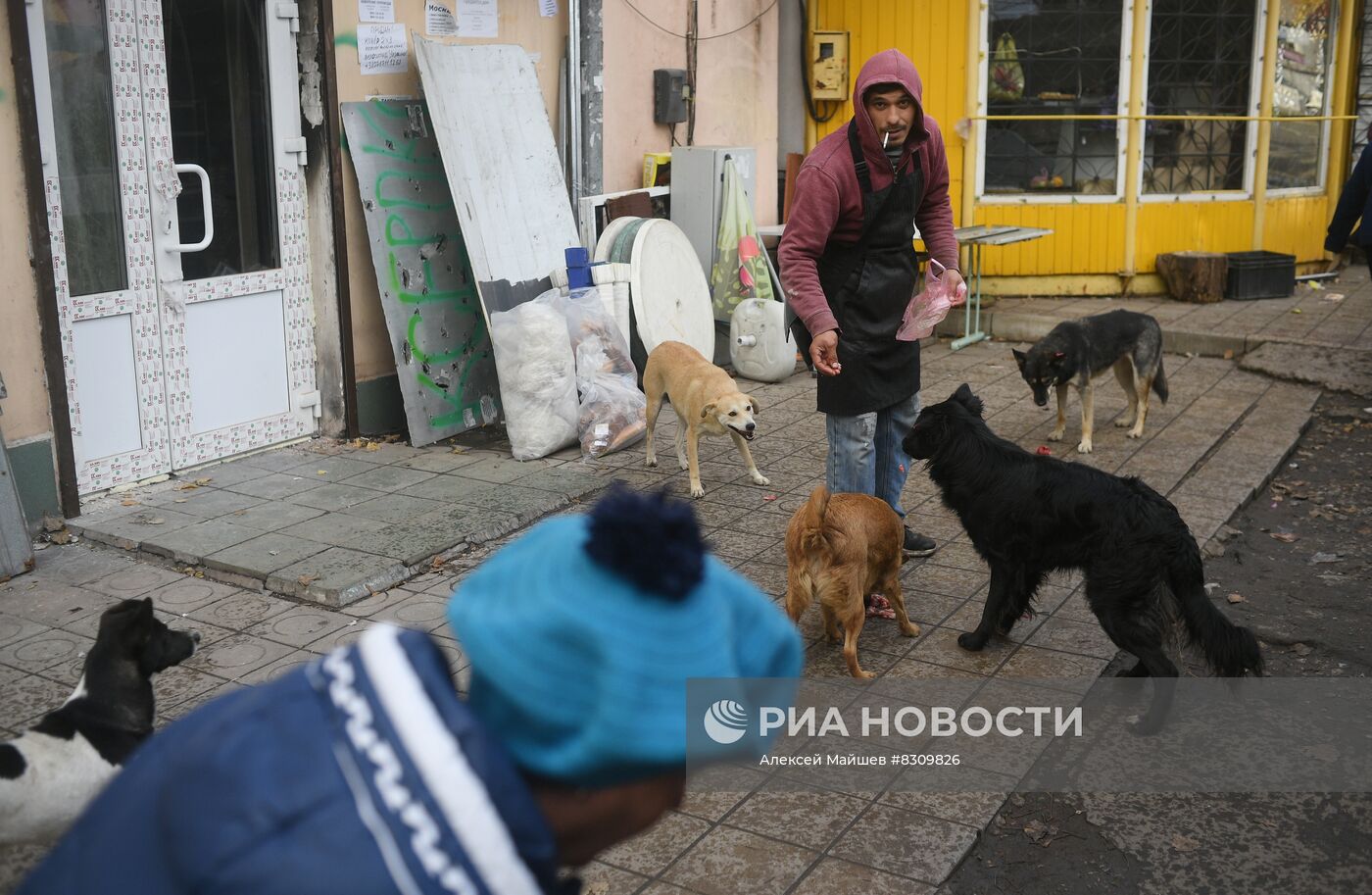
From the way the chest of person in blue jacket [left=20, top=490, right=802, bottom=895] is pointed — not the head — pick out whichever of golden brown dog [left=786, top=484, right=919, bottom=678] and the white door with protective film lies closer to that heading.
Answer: the golden brown dog

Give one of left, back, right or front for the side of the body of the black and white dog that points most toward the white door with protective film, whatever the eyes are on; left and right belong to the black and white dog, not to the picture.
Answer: left

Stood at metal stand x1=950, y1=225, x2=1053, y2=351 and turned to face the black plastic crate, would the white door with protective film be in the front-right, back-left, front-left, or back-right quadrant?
back-right

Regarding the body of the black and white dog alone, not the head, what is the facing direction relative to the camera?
to the viewer's right

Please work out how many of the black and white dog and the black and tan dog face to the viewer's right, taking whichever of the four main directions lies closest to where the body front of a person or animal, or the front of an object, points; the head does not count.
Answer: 1

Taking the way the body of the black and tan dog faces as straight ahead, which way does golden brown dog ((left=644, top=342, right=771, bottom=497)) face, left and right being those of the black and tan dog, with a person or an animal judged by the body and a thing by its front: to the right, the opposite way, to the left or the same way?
to the left

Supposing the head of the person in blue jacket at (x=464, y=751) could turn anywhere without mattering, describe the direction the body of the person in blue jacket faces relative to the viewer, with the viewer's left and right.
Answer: facing to the right of the viewer

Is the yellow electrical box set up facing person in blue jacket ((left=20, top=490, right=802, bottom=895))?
yes
